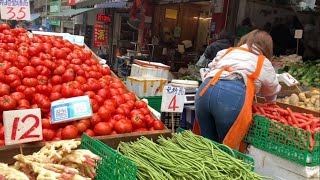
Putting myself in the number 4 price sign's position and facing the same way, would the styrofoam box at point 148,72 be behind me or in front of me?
behind

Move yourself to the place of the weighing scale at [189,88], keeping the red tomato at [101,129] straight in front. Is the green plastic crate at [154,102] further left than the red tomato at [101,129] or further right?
right

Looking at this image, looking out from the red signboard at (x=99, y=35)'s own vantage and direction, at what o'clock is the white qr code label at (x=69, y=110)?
The white qr code label is roughly at 12 o'clock from the red signboard.

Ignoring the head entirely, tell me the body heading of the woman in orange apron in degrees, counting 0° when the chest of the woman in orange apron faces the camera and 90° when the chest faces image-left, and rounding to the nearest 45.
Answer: approximately 225°

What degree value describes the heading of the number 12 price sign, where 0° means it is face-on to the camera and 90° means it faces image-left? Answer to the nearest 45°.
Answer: approximately 0°

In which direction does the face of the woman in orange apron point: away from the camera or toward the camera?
away from the camera
